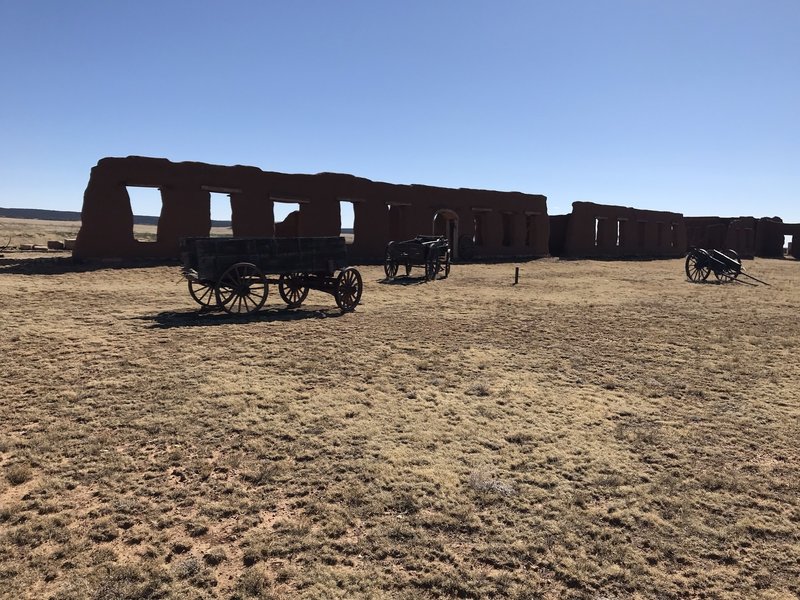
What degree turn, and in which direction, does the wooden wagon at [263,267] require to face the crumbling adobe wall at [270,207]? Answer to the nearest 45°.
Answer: approximately 45° to its left

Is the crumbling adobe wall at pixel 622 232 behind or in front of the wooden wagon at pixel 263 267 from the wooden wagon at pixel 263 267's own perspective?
in front

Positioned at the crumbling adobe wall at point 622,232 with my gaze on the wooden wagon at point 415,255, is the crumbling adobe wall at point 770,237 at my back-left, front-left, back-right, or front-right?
back-left

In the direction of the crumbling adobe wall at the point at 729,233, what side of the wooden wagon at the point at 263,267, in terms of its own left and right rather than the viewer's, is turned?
front

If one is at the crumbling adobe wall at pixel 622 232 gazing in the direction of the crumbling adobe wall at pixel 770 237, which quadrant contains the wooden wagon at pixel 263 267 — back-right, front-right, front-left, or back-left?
back-right

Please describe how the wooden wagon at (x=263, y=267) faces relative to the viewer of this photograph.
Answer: facing away from the viewer and to the right of the viewer

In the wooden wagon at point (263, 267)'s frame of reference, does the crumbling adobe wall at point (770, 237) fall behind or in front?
in front
